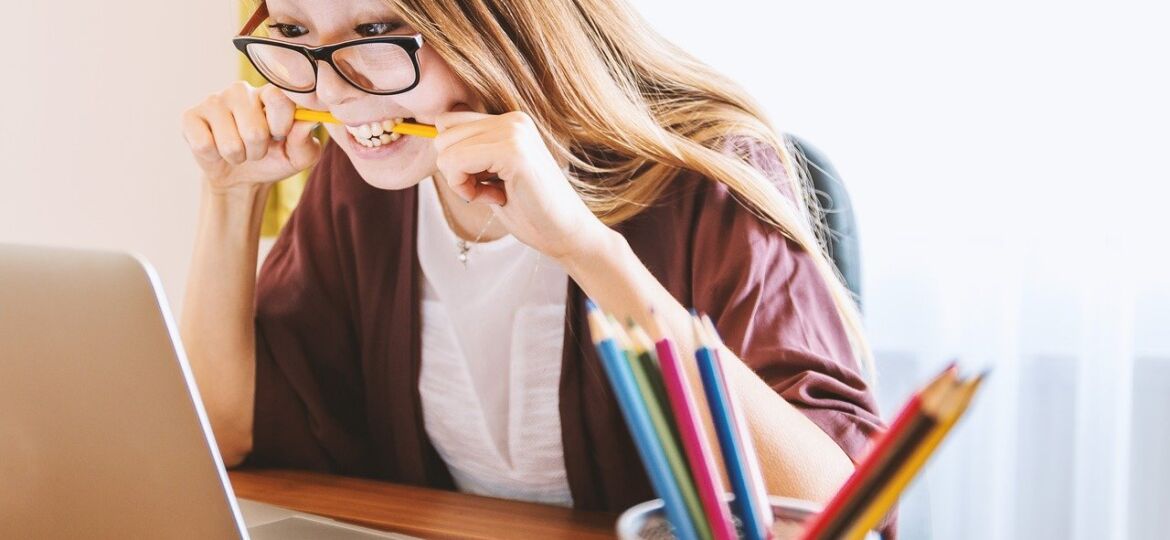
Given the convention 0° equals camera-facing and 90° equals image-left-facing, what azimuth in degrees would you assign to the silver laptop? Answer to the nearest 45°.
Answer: approximately 225°

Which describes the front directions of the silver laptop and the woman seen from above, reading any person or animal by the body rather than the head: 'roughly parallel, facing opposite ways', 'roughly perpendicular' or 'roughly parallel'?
roughly parallel, facing opposite ways

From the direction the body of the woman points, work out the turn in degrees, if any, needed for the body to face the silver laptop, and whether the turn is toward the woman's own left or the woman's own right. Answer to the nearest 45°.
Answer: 0° — they already face it

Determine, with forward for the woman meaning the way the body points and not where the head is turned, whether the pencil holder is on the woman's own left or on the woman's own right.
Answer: on the woman's own left

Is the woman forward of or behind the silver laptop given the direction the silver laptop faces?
forward

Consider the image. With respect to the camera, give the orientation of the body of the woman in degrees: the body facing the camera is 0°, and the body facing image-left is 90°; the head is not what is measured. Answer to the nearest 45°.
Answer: approximately 45°

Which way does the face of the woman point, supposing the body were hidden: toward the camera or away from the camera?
toward the camera
